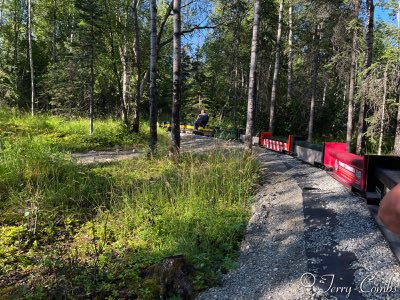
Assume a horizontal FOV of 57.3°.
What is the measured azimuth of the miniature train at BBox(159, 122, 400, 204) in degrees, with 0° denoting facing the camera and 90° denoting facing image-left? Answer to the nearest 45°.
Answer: approximately 135°
